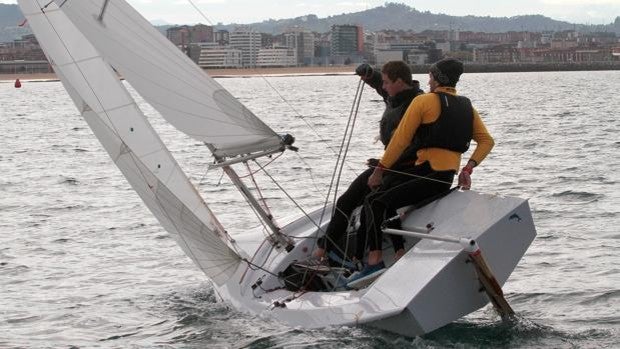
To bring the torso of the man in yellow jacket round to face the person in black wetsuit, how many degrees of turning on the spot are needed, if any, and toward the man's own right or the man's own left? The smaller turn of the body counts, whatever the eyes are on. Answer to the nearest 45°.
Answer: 0° — they already face them

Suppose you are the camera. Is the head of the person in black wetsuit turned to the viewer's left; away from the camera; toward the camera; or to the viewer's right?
to the viewer's left

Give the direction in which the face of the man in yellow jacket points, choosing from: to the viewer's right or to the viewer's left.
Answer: to the viewer's left

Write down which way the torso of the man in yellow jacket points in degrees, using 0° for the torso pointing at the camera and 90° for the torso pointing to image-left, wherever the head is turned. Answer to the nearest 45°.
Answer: approximately 135°
